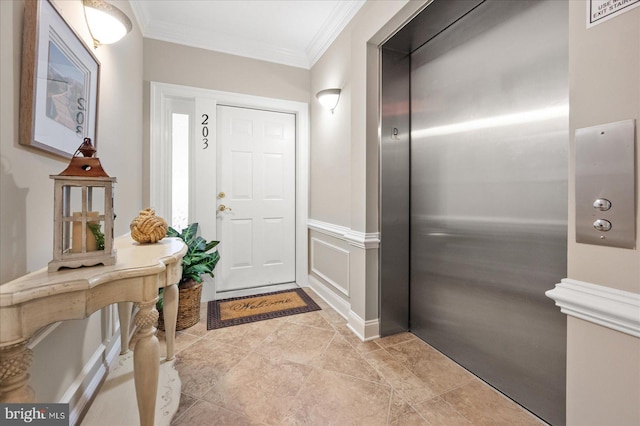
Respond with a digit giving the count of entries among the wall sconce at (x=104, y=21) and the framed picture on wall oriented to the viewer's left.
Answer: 0

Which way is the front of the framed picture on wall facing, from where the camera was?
facing the viewer and to the right of the viewer

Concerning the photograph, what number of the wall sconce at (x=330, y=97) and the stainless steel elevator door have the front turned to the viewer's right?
0

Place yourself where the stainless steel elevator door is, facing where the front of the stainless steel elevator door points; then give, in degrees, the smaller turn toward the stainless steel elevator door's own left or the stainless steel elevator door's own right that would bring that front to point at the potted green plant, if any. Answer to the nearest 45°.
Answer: approximately 45° to the stainless steel elevator door's own right

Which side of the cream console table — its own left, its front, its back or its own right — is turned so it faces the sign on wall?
front

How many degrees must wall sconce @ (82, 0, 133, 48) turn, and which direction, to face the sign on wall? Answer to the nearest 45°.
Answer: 0° — it already faces it

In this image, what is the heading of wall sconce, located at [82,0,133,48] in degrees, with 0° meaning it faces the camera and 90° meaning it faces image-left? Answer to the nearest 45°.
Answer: approximately 315°

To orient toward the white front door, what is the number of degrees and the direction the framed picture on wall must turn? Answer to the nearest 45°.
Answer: approximately 90° to its left

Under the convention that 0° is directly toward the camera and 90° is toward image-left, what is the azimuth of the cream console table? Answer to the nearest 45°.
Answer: approximately 315°

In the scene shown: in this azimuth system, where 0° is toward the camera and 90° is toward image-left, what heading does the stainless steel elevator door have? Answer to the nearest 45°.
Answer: approximately 45°
